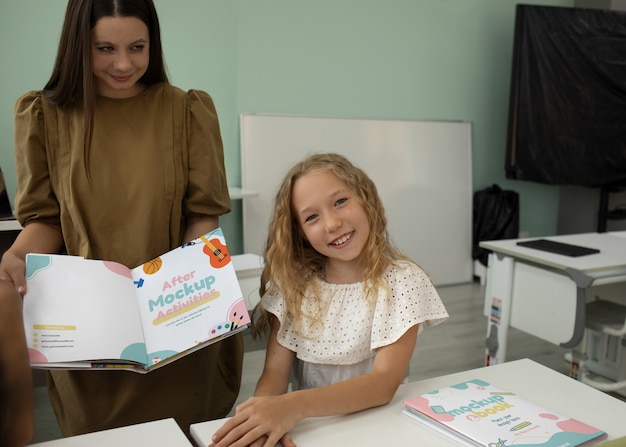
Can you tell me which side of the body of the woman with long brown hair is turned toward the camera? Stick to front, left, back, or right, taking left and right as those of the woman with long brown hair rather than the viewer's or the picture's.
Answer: front

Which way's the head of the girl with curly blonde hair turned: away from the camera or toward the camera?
toward the camera

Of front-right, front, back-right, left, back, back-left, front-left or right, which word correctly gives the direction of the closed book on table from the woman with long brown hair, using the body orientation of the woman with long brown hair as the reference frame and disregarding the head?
front-left

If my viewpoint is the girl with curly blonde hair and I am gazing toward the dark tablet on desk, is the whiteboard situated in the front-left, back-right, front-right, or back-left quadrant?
front-left

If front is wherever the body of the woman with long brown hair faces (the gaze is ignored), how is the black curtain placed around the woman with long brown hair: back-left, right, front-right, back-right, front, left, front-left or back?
back-left

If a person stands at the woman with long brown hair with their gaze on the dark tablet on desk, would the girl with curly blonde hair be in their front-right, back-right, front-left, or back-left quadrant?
front-right

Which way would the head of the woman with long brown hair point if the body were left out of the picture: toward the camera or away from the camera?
toward the camera

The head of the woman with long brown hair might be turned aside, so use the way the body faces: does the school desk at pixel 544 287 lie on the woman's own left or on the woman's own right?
on the woman's own left
